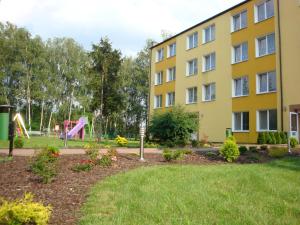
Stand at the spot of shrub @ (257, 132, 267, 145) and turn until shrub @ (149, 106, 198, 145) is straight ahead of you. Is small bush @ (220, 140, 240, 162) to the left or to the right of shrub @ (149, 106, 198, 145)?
left

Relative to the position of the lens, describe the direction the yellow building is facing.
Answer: facing the viewer and to the left of the viewer

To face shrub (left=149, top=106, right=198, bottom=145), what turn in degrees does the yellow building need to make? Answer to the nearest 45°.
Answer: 0° — it already faces it

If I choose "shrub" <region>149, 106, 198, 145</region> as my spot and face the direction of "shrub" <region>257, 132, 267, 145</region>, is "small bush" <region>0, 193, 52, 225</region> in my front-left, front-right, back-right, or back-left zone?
back-right

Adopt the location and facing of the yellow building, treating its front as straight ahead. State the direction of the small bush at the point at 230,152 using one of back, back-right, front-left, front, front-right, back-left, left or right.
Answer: front-left

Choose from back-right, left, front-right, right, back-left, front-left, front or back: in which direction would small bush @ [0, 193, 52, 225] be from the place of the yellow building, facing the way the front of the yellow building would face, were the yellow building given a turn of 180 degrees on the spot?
back-right
